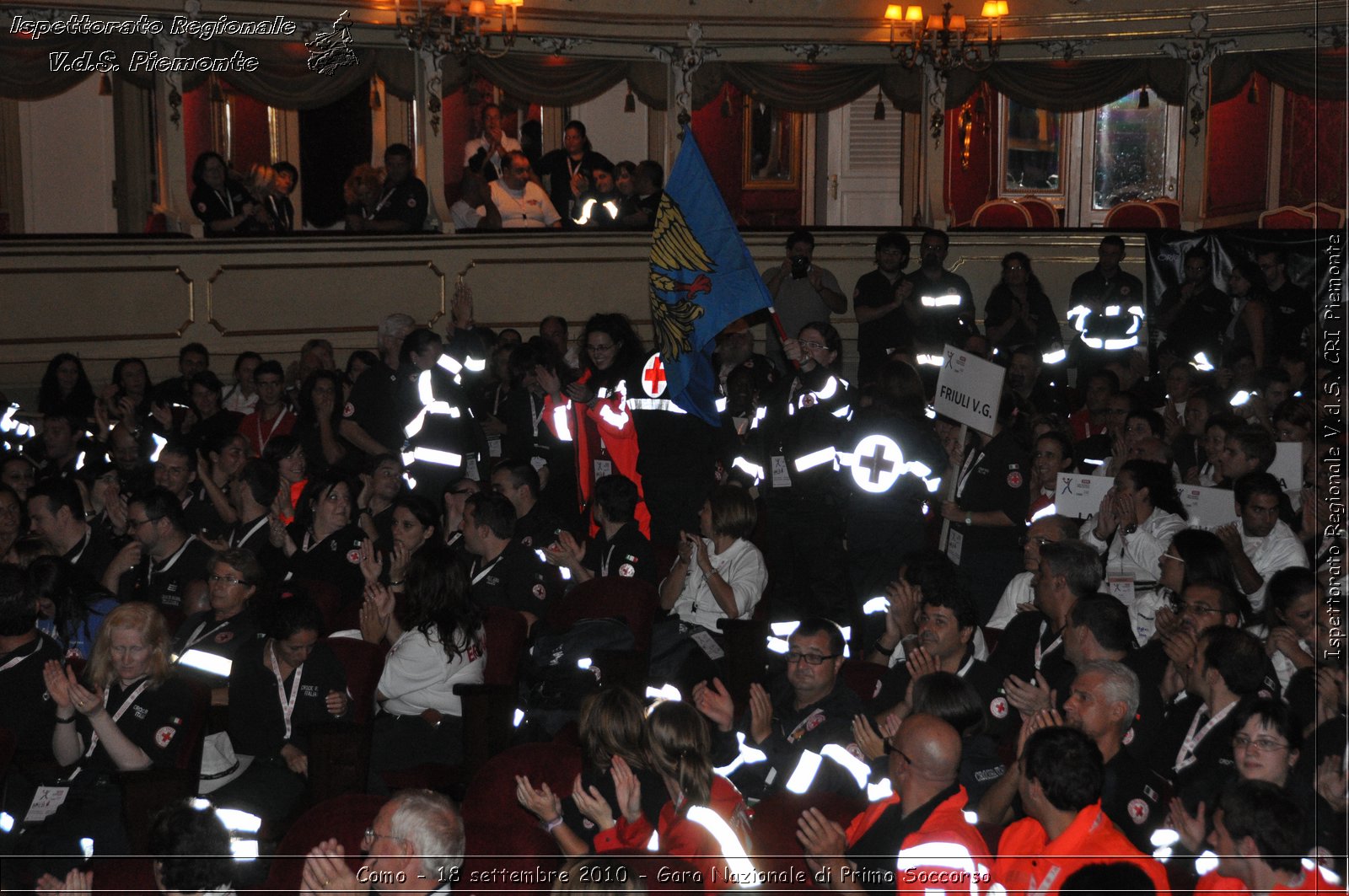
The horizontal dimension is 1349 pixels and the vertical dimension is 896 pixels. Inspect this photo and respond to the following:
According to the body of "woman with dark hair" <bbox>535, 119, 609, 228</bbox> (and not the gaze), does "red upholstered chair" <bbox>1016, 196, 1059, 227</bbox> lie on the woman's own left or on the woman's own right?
on the woman's own left

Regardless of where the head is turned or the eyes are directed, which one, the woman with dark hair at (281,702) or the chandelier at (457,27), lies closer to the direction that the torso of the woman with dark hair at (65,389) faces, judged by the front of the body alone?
the woman with dark hair

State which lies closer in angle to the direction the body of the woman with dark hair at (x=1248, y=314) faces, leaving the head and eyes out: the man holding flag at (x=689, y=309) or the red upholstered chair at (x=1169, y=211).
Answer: the man holding flag

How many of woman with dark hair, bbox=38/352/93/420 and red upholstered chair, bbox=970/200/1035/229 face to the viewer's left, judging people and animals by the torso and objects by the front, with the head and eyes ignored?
0

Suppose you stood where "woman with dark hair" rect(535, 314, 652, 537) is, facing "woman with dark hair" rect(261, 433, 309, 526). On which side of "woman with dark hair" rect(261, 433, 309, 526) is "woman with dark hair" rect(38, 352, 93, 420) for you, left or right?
right

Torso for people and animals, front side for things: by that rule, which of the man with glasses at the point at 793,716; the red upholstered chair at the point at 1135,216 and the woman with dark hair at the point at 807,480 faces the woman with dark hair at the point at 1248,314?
the red upholstered chair

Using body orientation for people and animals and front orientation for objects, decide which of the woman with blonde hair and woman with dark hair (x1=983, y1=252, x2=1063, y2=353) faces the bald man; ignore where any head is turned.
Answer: the woman with dark hair

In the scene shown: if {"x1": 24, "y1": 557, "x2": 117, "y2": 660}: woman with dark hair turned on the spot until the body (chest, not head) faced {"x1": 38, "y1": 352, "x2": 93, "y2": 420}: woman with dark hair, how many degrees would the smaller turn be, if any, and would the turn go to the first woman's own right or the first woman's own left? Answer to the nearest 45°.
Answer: approximately 135° to the first woman's own right

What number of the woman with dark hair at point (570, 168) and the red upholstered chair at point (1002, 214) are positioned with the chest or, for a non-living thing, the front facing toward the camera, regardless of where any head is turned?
2

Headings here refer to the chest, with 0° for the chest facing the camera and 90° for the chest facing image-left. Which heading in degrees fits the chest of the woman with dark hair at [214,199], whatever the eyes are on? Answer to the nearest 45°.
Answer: approximately 315°
